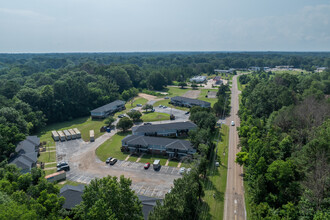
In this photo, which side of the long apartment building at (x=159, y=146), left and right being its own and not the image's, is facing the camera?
front

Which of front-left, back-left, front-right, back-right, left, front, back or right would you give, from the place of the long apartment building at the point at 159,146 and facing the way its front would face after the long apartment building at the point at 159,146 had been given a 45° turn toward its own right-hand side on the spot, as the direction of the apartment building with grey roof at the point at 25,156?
front-right

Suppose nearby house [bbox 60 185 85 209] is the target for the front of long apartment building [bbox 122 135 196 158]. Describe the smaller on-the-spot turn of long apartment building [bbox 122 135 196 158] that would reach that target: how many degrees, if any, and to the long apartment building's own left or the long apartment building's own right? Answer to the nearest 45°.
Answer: approximately 45° to the long apartment building's own right

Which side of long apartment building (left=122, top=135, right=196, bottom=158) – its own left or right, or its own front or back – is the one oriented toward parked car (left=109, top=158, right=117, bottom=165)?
right

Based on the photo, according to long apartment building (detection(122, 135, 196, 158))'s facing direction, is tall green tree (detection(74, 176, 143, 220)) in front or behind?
in front
